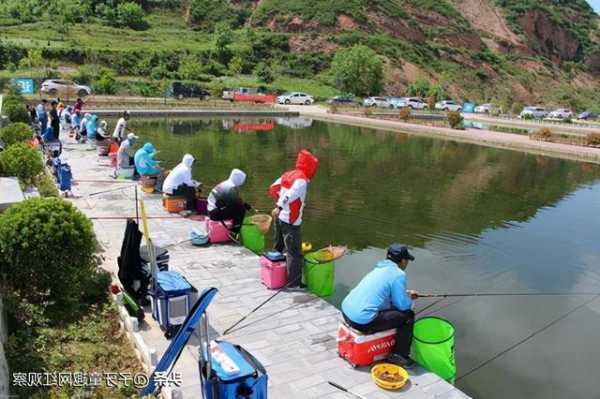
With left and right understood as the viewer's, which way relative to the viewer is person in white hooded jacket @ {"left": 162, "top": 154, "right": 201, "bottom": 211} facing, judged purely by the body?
facing to the right of the viewer

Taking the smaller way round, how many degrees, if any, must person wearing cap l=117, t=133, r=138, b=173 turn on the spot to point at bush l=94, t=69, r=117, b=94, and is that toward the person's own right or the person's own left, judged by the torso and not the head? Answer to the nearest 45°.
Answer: approximately 90° to the person's own left

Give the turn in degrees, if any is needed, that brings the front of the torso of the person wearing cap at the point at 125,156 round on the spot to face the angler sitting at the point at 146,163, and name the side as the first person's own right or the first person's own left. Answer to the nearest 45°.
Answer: approximately 90° to the first person's own right

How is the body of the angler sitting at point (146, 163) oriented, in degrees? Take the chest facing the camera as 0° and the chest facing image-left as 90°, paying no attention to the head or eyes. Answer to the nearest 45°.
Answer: approximately 270°

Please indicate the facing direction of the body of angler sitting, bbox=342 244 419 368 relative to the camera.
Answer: to the viewer's right

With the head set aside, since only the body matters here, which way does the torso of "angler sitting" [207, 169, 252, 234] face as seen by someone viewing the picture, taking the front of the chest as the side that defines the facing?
to the viewer's right

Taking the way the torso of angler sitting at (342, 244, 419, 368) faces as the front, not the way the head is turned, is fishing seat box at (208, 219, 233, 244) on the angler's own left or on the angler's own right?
on the angler's own left
